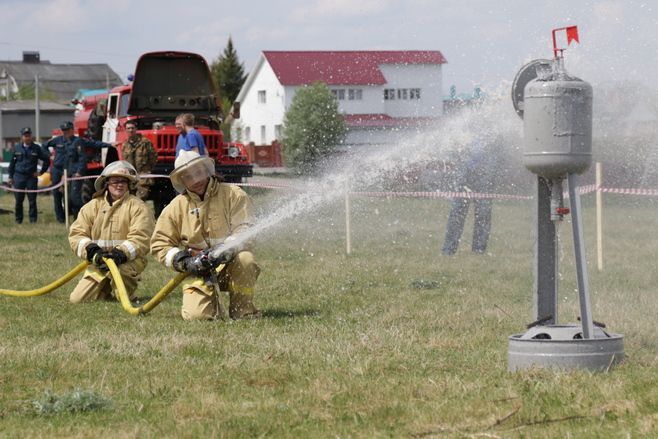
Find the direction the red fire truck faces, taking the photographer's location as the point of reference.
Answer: facing the viewer and to the right of the viewer

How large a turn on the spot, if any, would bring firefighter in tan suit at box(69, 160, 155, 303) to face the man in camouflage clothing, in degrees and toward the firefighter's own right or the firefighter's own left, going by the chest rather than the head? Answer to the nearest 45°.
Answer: approximately 180°

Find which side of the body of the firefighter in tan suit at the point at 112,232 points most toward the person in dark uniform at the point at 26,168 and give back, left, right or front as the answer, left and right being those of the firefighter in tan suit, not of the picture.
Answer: back

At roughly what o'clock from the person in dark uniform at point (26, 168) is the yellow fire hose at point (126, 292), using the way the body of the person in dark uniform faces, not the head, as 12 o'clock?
The yellow fire hose is roughly at 12 o'clock from the person in dark uniform.

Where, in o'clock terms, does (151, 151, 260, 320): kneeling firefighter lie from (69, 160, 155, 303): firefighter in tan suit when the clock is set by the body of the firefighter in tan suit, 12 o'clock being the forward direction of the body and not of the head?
The kneeling firefighter is roughly at 11 o'clock from the firefighter in tan suit.

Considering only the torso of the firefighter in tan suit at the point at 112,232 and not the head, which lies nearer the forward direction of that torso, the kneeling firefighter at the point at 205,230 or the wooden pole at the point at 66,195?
the kneeling firefighter

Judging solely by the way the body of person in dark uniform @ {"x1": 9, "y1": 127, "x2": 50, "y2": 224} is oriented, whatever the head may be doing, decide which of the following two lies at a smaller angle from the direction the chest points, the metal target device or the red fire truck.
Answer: the metal target device

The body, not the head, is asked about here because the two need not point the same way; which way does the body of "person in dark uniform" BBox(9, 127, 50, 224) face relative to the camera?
toward the camera

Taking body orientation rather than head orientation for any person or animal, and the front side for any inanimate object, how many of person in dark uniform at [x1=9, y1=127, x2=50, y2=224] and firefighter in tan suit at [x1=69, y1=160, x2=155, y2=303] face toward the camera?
2

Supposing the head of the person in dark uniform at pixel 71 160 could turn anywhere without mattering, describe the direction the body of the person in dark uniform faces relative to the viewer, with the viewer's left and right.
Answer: facing the viewer

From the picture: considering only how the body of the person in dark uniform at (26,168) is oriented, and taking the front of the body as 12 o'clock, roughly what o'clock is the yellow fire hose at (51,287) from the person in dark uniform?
The yellow fire hose is roughly at 12 o'clock from the person in dark uniform.

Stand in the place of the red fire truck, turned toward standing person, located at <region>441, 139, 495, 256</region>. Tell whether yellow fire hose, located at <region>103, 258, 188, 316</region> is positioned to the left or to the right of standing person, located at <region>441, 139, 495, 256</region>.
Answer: right

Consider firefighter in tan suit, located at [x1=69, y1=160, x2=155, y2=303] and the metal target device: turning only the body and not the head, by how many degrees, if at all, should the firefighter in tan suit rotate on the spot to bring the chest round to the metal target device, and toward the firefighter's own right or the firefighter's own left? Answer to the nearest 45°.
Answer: approximately 45° to the firefighter's own left

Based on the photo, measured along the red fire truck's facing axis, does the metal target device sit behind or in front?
in front
